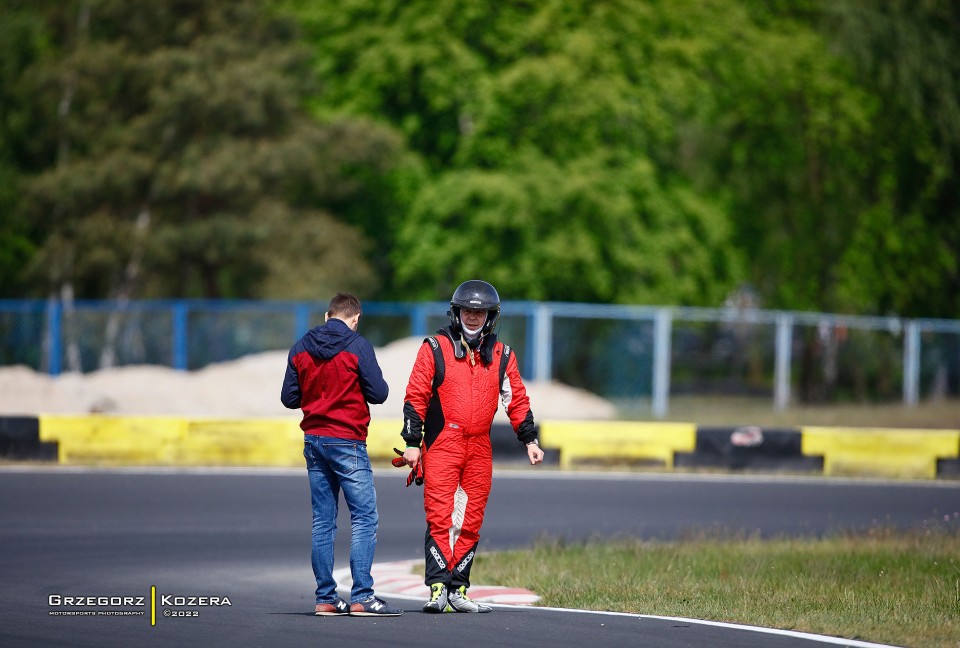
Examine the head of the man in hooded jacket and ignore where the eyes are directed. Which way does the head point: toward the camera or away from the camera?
away from the camera

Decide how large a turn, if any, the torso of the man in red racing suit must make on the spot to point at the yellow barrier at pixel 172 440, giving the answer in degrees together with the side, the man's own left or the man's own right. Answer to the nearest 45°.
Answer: approximately 180°

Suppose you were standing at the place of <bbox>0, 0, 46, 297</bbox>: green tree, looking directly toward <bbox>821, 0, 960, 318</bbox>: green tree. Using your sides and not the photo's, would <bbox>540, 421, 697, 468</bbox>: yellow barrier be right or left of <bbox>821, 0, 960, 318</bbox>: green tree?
right

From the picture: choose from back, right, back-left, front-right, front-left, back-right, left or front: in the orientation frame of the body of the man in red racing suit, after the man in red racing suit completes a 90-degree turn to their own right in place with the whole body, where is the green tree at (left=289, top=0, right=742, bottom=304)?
right

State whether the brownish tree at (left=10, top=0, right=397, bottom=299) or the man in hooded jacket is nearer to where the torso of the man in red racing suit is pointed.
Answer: the man in hooded jacket

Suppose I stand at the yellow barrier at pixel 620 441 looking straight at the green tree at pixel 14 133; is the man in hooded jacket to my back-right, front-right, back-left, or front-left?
back-left

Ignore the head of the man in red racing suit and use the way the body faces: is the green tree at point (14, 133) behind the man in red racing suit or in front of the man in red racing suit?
behind

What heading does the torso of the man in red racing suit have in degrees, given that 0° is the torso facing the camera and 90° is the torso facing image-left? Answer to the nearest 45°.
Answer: approximately 0°

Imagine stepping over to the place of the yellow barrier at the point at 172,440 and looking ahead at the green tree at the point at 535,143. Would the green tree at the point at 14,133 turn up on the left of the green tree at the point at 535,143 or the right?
left

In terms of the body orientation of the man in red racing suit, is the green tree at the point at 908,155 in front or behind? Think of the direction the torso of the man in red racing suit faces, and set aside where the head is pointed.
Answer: behind

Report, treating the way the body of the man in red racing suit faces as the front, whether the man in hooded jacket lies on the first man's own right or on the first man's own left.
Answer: on the first man's own right

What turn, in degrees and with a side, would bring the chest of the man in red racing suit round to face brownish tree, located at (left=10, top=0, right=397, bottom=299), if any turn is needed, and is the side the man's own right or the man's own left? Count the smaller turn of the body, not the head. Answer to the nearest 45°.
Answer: approximately 180°

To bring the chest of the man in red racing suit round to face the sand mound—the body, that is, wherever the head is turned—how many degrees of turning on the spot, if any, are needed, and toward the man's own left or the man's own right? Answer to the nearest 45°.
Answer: approximately 180°

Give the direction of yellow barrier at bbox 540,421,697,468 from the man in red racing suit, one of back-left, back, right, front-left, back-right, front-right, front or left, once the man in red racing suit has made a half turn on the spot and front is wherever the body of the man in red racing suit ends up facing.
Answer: front
